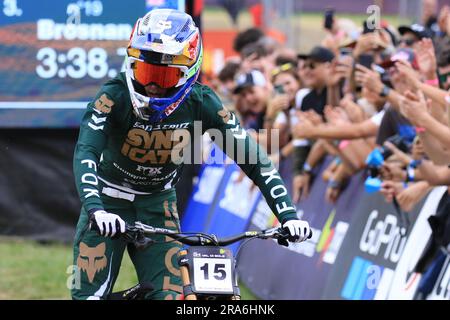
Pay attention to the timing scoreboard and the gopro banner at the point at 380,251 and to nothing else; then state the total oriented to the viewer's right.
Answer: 0

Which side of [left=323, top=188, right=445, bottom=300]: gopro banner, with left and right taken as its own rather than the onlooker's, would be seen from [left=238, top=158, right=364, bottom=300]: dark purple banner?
right

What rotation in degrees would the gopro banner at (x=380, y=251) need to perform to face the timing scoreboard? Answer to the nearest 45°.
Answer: approximately 90° to its right

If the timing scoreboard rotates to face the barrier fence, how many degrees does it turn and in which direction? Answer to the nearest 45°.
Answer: approximately 45° to its left

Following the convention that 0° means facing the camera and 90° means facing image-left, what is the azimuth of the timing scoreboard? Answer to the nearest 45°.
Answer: approximately 0°

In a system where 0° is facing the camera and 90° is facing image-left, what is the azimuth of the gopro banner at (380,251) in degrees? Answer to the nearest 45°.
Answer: approximately 45°

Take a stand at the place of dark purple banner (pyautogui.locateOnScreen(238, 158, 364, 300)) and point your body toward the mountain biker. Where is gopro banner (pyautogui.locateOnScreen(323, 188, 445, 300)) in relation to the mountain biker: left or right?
left
